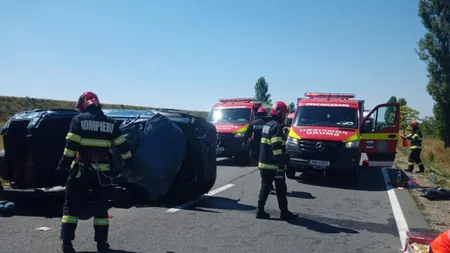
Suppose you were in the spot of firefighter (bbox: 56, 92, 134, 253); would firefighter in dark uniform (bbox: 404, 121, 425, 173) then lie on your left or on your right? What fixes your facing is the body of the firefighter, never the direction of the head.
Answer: on your right

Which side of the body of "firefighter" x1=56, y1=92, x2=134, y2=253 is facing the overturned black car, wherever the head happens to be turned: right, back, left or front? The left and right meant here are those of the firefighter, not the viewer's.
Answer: front

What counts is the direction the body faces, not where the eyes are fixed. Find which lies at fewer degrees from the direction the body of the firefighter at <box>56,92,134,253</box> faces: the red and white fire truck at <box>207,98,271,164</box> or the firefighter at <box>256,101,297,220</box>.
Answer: the red and white fire truck

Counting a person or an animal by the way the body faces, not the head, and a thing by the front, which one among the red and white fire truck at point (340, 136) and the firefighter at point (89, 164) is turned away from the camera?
the firefighter

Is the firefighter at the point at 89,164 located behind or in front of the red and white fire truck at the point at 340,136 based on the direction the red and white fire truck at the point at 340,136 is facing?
in front

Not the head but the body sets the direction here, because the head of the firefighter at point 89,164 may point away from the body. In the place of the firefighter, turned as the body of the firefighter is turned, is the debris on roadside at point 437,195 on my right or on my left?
on my right

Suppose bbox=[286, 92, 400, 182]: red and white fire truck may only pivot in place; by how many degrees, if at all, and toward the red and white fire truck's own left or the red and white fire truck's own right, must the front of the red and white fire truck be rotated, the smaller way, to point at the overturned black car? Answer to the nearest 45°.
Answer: approximately 45° to the red and white fire truck's own right

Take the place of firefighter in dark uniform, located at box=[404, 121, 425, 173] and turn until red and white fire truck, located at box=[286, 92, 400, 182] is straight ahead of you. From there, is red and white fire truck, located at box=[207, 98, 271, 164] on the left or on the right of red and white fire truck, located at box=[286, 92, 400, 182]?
right

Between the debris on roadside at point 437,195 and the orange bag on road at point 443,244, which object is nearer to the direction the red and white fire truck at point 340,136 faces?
the orange bag on road

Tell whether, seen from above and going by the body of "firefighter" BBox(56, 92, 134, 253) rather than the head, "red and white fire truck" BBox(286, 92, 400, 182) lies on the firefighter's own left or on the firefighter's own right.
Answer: on the firefighter's own right

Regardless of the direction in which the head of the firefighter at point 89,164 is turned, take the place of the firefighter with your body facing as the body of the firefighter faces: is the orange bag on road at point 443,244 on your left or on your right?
on your right

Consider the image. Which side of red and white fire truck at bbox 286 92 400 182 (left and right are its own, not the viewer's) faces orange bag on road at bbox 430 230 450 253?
front

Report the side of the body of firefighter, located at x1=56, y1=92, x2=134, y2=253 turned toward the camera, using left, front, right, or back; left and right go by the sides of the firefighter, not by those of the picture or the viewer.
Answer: back

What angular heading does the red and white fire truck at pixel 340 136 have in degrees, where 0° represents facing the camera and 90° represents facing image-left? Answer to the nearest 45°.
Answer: approximately 0°

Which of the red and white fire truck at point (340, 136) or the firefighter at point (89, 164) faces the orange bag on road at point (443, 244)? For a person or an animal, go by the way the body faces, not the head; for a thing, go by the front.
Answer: the red and white fire truck

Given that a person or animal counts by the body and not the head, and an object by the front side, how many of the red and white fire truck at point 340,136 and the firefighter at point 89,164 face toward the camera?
1

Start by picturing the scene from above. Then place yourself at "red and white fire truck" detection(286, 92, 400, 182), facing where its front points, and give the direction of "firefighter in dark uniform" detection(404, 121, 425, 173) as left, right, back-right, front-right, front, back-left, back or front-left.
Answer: back-left

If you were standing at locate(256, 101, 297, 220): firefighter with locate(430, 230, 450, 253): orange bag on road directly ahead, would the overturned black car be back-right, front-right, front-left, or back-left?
back-right
